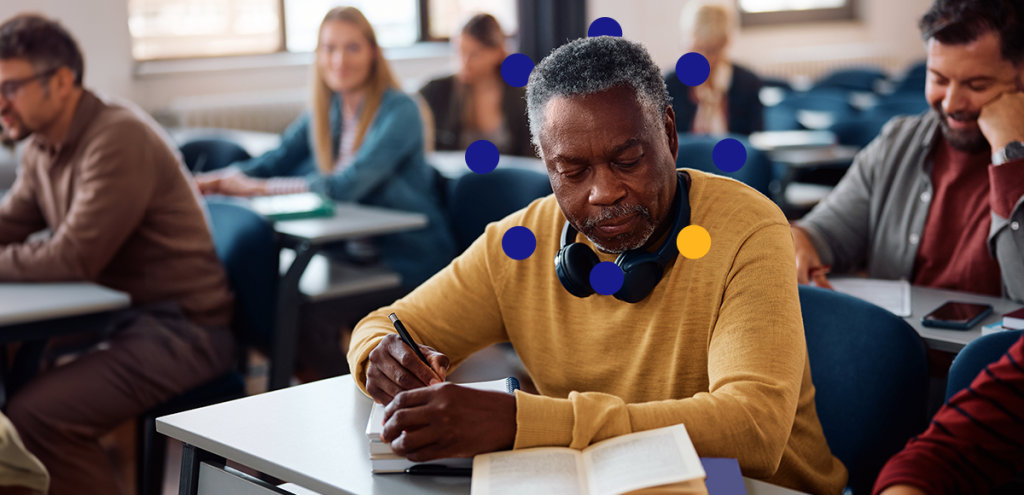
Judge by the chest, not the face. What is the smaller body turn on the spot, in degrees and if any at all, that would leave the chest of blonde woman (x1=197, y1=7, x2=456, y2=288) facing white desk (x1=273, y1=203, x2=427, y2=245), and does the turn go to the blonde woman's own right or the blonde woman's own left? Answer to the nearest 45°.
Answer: approximately 45° to the blonde woman's own left

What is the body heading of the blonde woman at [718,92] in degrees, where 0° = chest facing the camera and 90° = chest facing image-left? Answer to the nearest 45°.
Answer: approximately 45°

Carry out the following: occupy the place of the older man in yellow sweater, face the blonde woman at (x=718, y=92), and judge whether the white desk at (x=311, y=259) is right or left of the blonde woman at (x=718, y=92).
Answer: left

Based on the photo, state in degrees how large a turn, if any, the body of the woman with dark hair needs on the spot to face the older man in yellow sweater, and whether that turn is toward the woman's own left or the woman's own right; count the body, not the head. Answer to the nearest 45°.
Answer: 0° — they already face them

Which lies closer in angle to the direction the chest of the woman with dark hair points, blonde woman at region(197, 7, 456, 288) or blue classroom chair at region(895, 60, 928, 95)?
the blonde woman

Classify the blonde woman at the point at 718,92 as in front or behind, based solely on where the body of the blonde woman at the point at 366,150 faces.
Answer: behind
